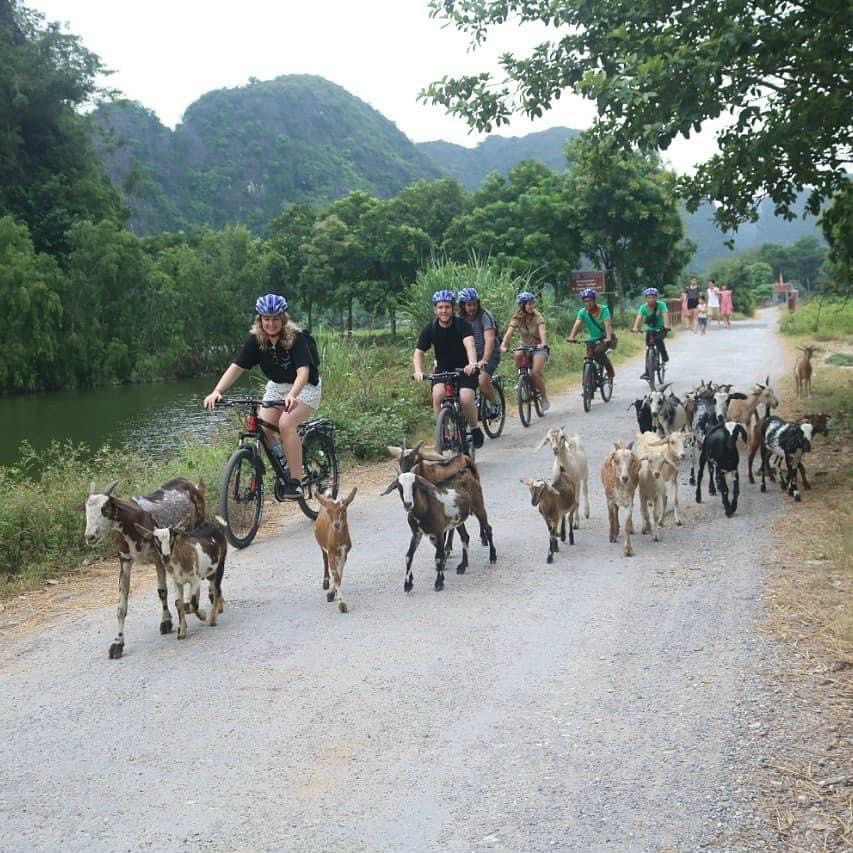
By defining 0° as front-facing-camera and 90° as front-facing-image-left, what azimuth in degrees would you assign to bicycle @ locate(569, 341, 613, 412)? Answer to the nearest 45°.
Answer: approximately 45°

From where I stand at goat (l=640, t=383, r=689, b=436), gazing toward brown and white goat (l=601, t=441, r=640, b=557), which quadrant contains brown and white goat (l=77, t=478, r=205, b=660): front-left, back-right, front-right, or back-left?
front-right

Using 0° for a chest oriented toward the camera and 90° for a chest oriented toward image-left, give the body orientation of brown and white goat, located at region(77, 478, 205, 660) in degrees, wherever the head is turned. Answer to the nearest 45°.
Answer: approximately 45°

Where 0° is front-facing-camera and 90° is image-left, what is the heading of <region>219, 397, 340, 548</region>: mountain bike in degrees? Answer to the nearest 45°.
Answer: approximately 45°

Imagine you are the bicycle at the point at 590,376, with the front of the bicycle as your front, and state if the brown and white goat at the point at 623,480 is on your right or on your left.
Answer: on your left

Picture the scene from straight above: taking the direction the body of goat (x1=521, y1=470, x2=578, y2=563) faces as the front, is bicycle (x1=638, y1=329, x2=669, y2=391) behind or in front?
behind

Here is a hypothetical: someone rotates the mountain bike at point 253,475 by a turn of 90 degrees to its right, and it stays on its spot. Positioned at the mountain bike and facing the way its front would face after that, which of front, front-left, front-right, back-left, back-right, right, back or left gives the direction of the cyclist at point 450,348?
right

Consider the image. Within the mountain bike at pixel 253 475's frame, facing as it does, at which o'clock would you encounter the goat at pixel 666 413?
The goat is roughly at 7 o'clock from the mountain bike.

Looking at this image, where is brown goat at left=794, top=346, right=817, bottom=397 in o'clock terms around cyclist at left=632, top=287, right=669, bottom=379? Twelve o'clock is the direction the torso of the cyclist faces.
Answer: The brown goat is roughly at 9 o'clock from the cyclist.

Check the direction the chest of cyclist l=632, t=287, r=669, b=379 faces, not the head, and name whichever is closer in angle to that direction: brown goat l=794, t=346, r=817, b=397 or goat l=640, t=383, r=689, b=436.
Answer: the goat

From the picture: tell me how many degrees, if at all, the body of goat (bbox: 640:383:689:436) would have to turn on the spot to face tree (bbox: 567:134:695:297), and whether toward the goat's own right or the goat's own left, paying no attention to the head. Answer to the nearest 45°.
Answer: approximately 135° to the goat's own right

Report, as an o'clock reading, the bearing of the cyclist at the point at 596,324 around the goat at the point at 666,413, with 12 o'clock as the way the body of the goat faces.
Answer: The cyclist is roughly at 4 o'clock from the goat.

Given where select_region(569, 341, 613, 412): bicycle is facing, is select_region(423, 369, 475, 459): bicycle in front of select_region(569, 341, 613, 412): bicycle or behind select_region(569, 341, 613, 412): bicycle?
in front

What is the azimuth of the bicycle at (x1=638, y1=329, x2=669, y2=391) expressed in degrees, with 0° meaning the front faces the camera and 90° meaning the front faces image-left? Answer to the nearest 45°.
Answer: approximately 0°

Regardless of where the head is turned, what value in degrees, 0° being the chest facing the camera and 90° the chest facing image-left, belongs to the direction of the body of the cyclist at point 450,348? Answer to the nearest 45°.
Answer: approximately 0°
